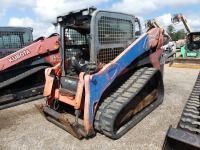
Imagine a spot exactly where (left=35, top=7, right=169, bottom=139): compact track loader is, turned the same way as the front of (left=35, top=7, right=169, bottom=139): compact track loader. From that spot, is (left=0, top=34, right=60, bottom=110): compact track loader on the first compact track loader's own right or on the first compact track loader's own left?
on the first compact track loader's own right

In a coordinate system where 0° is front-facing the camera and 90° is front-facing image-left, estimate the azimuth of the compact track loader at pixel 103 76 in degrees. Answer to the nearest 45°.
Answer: approximately 45°
